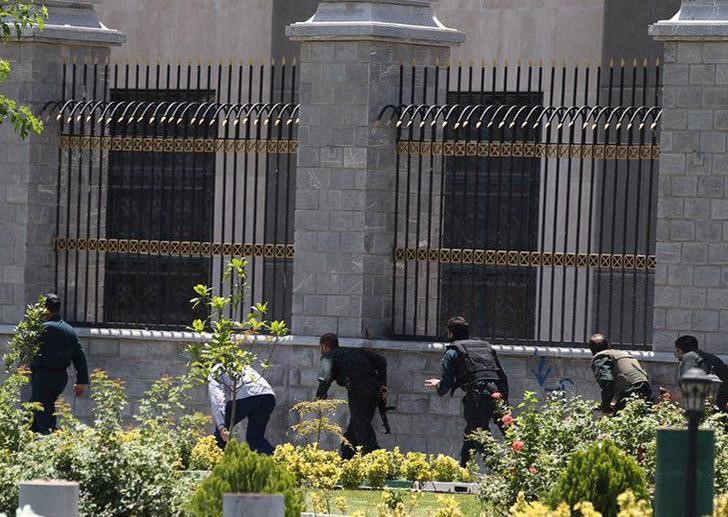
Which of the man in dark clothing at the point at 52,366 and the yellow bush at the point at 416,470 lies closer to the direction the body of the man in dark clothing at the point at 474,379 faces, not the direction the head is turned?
the man in dark clothing

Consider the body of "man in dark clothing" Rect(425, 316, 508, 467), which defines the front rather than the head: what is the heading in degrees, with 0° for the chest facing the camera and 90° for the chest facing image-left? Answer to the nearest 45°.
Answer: approximately 135°

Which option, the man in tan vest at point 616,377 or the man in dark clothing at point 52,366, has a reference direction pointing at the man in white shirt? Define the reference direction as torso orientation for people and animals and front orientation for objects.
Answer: the man in tan vest at point 616,377

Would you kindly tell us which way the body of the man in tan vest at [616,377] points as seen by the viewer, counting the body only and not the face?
to the viewer's left

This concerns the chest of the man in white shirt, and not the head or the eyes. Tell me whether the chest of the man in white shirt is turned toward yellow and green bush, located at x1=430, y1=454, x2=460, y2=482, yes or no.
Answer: no

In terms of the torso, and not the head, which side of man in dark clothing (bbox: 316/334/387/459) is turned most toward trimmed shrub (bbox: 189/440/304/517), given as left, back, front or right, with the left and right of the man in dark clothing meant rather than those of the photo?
left

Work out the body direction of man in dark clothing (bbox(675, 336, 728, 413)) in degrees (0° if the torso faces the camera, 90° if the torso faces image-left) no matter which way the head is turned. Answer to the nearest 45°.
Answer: approximately 90°

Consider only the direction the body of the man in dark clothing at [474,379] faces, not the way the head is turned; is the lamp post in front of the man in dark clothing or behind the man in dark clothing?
behind

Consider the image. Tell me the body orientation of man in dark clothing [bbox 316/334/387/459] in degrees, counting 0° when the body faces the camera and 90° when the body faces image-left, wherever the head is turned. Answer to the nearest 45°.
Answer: approximately 90°

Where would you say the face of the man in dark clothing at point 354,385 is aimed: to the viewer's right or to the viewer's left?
to the viewer's left

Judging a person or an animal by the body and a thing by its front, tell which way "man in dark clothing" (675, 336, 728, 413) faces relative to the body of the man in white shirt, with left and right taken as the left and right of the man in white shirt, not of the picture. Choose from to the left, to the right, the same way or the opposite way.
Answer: the same way

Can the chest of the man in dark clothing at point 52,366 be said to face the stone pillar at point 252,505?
no

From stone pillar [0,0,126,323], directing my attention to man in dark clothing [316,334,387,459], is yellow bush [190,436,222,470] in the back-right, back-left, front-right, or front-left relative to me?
front-right
